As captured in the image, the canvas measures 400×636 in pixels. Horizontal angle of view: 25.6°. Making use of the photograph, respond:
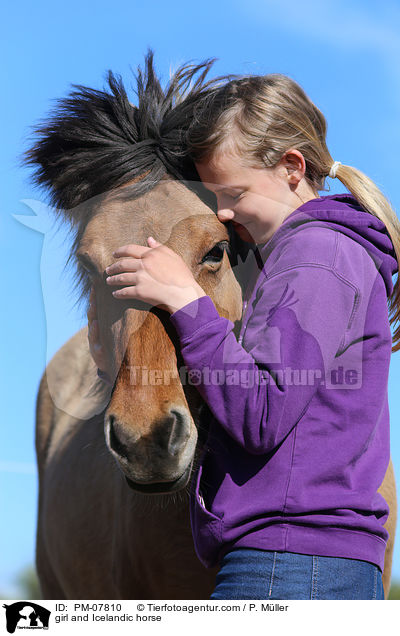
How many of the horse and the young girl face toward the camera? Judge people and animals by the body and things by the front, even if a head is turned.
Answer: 1

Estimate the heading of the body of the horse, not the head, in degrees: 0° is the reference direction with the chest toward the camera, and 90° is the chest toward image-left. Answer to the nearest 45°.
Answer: approximately 0°

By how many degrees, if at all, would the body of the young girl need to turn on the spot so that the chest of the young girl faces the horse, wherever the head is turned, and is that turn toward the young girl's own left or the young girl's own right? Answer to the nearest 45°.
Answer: approximately 45° to the young girl's own right

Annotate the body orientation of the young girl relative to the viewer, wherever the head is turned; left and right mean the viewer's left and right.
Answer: facing to the left of the viewer

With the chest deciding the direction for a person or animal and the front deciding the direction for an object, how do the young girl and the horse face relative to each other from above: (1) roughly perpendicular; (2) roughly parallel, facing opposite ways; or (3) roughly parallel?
roughly perpendicular
